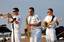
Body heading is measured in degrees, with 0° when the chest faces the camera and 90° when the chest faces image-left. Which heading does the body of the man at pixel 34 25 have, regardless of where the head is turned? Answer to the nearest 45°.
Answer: approximately 45°

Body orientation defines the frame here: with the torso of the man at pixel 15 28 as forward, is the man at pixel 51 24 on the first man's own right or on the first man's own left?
on the first man's own left

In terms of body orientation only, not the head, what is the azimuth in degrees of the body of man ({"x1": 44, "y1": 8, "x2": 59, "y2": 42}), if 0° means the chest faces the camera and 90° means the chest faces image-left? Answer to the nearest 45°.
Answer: approximately 45°

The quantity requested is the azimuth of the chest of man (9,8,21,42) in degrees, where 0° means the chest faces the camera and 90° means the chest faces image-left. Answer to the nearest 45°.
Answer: approximately 45°
